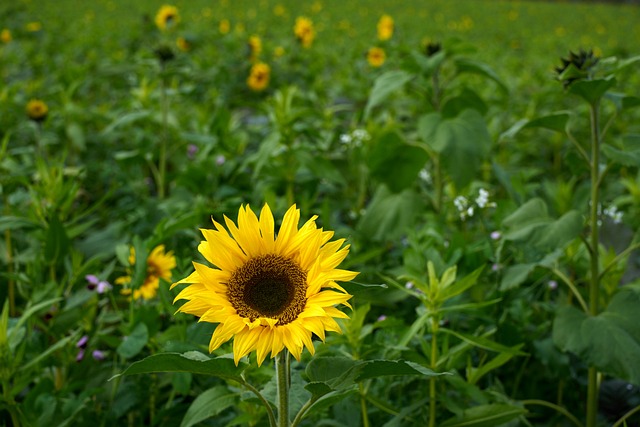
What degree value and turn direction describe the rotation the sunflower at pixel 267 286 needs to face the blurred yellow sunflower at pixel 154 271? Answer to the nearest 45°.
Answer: approximately 180°

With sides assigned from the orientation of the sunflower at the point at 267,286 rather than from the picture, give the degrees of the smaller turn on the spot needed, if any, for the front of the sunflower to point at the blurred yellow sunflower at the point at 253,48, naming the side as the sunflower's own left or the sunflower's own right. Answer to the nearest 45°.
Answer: approximately 180°

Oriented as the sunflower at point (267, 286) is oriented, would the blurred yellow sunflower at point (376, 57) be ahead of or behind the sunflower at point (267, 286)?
behind

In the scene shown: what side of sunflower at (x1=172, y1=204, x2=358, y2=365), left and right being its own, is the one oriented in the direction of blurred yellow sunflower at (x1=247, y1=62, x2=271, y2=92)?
back

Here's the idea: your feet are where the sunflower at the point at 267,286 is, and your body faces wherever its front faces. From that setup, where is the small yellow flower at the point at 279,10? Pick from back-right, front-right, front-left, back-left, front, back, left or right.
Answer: back

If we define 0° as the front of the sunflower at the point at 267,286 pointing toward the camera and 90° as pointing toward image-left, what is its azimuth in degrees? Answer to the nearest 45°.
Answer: approximately 0°

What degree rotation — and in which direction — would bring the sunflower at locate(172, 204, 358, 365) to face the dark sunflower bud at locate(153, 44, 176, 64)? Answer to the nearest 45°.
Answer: approximately 180°

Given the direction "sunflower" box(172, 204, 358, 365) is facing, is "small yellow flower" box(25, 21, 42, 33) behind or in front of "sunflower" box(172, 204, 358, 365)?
behind

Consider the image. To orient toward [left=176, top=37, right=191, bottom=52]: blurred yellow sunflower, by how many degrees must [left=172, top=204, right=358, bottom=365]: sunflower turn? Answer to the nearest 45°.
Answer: approximately 180°
